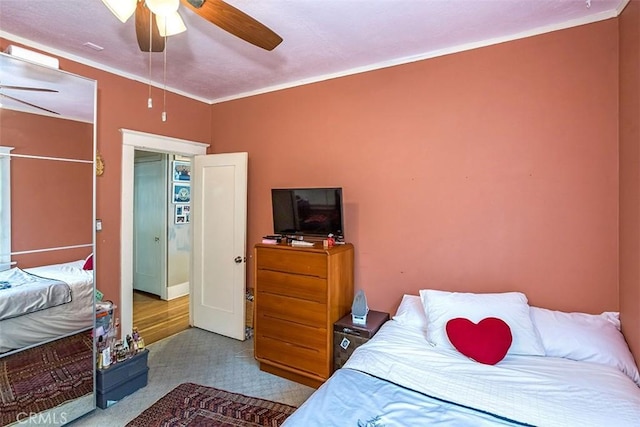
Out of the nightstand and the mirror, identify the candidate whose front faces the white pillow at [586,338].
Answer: the mirror

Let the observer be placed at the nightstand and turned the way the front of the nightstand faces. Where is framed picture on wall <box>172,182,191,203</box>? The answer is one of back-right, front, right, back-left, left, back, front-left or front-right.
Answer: right

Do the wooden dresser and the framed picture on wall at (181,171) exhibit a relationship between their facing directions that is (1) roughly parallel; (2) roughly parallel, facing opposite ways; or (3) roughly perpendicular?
roughly perpendicular

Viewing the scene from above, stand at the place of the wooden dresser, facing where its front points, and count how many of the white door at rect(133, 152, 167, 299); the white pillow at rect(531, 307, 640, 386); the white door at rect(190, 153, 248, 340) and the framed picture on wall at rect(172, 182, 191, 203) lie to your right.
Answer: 3

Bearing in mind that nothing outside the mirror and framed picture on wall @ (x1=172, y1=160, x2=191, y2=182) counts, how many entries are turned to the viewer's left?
0

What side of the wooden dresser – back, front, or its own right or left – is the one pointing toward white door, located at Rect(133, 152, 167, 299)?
right

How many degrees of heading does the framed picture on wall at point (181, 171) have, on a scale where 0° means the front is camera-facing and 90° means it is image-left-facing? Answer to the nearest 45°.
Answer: approximately 315°

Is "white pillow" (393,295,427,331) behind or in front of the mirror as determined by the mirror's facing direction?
in front

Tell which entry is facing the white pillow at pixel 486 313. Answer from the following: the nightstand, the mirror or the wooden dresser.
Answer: the mirror

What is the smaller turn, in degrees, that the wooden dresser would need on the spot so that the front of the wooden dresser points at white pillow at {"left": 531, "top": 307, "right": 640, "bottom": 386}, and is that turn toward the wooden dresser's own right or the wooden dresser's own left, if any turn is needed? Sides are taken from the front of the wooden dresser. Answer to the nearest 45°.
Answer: approximately 90° to the wooden dresser's own left

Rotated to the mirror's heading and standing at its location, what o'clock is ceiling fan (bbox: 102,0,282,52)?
The ceiling fan is roughly at 1 o'clock from the mirror.

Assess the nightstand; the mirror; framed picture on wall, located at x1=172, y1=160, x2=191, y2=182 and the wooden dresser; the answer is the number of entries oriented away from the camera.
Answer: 0

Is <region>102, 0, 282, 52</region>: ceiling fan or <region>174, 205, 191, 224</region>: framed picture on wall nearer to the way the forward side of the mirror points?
the ceiling fan

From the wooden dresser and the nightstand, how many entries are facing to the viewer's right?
0

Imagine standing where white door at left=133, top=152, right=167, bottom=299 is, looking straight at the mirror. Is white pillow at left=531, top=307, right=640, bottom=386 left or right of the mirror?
left

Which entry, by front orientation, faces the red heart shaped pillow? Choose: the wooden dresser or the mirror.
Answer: the mirror

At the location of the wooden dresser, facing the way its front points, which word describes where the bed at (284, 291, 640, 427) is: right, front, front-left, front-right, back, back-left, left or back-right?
left
